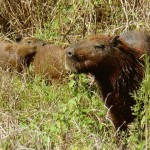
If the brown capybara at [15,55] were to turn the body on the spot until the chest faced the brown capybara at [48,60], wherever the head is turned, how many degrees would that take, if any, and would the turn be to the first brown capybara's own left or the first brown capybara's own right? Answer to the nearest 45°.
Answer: approximately 45° to the first brown capybara's own right

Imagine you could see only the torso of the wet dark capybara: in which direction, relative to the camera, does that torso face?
to the viewer's left

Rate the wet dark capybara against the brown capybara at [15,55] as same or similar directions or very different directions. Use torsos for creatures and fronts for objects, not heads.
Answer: very different directions

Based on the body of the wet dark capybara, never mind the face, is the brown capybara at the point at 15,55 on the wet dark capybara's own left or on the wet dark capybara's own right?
on the wet dark capybara's own right

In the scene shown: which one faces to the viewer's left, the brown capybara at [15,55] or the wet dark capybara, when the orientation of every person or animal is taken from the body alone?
the wet dark capybara

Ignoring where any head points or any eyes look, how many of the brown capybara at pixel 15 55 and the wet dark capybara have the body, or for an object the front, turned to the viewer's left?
1

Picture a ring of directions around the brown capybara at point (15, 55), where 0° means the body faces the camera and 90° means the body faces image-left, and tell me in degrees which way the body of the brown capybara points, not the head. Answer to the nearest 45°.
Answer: approximately 270°

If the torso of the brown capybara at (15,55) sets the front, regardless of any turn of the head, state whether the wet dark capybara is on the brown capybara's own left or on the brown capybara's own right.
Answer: on the brown capybara's own right
